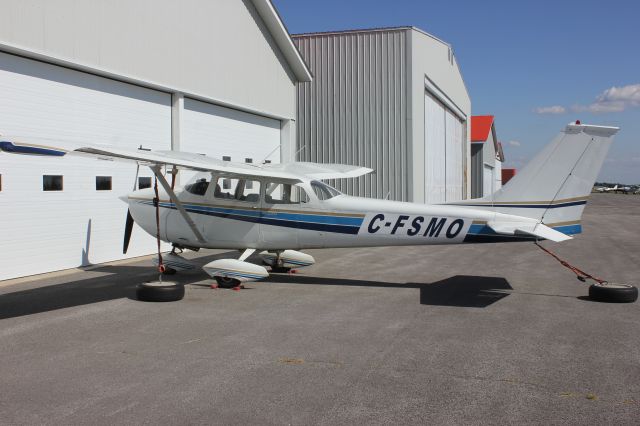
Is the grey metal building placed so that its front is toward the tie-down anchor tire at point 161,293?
no

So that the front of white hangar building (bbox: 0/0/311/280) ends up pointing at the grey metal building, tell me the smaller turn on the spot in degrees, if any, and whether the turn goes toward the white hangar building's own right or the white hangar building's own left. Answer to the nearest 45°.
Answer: approximately 90° to the white hangar building's own left

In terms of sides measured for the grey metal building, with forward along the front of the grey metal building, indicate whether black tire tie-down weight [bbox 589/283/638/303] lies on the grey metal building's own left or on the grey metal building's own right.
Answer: on the grey metal building's own right

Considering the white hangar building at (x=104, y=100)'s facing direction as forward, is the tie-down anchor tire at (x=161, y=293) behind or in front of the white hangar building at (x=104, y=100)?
in front

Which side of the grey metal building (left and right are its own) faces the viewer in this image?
right

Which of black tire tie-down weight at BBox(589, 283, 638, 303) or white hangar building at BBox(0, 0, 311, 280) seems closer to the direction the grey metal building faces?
the black tire tie-down weight

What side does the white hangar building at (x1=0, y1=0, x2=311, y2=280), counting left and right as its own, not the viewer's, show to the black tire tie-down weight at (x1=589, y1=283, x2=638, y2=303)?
front

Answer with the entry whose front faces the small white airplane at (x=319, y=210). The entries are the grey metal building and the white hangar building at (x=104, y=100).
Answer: the white hangar building

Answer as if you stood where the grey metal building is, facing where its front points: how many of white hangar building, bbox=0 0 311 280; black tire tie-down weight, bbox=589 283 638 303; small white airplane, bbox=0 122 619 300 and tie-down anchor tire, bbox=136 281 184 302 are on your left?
0

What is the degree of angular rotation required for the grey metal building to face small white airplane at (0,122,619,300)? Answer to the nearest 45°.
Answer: approximately 90° to its right

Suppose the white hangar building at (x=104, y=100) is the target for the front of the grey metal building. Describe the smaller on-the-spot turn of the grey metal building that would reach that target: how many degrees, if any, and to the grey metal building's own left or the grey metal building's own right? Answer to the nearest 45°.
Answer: approximately 135° to the grey metal building's own right

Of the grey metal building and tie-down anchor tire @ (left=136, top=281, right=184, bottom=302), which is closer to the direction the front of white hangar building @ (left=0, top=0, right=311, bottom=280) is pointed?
the tie-down anchor tire

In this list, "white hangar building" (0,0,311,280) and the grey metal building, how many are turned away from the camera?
0

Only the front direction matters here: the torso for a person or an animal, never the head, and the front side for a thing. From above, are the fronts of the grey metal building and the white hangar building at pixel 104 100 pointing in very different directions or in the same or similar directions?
same or similar directions

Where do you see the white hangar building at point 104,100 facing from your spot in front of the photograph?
facing the viewer and to the right of the viewer
